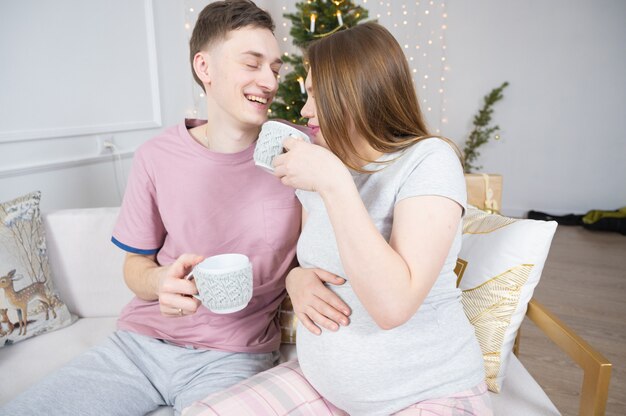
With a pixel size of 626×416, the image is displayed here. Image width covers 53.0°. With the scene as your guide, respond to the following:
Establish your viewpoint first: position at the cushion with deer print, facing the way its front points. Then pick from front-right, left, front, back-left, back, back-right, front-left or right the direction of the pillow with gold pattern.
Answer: front-left

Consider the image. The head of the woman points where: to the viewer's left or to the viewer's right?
to the viewer's left

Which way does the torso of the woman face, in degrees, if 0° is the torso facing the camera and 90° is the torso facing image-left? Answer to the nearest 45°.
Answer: approximately 45°

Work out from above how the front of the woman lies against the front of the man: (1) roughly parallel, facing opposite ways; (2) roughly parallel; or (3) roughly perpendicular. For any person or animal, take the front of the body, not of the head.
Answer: roughly perpendicular

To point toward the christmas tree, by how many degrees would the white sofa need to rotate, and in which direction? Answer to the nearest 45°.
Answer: approximately 135° to its left

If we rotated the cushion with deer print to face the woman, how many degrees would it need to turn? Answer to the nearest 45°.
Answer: approximately 45° to its left

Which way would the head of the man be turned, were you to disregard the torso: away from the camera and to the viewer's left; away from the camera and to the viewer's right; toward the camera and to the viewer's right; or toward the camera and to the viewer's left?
toward the camera and to the viewer's right

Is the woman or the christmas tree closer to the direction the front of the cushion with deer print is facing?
the woman
